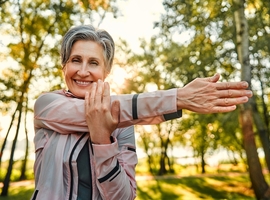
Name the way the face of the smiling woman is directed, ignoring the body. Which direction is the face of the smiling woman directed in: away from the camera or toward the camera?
toward the camera

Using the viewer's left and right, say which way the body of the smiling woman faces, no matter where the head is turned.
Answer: facing the viewer

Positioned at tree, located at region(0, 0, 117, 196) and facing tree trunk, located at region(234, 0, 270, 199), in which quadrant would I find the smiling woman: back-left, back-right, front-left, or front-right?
front-right

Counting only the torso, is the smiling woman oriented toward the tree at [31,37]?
no

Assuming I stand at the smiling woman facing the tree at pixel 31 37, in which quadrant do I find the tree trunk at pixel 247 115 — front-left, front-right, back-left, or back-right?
front-right

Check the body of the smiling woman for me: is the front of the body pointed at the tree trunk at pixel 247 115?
no
